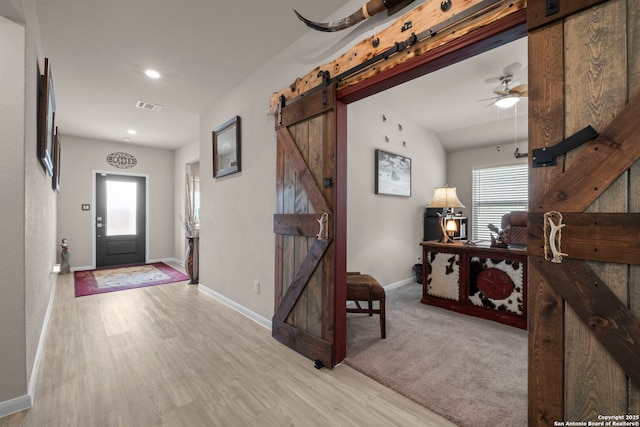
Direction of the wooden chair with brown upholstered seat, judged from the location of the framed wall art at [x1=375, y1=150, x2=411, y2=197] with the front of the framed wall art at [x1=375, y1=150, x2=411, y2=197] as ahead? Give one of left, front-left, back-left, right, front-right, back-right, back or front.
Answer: front-right

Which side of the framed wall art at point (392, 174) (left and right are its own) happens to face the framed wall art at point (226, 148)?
right

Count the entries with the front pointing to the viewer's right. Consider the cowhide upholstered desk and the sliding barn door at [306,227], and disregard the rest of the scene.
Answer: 0

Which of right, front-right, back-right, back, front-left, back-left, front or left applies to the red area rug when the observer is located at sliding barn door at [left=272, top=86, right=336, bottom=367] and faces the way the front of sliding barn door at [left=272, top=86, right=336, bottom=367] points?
right

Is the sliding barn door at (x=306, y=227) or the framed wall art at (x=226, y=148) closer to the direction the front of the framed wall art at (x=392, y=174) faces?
the sliding barn door

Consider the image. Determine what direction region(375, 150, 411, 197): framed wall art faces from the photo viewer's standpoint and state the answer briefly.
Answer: facing the viewer and to the right of the viewer

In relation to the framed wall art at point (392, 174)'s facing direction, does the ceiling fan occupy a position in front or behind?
in front

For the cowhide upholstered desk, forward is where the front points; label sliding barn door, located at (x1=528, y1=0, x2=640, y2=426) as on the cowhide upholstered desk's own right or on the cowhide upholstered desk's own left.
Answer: on the cowhide upholstered desk's own left

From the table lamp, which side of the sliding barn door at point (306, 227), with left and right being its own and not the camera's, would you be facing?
back
